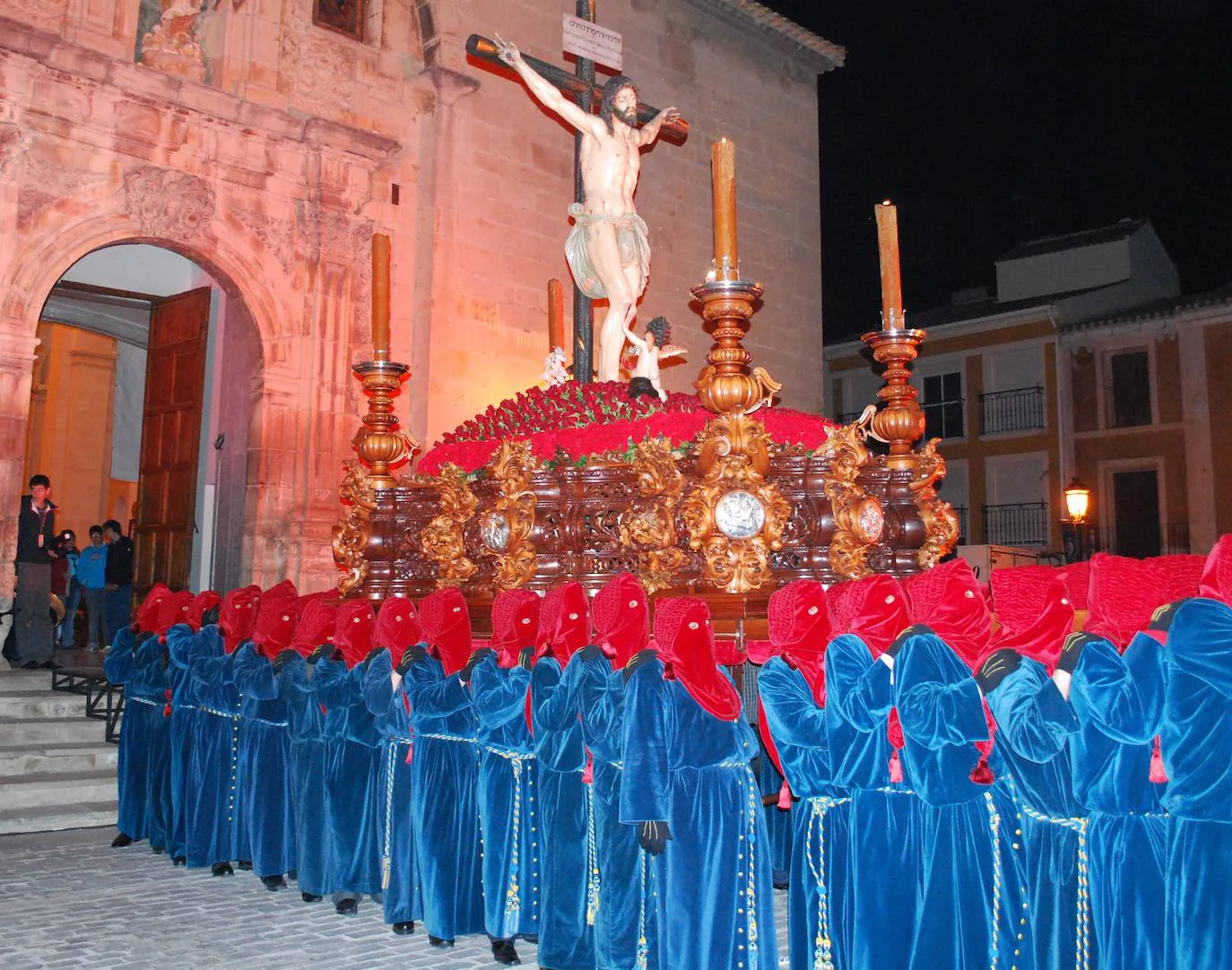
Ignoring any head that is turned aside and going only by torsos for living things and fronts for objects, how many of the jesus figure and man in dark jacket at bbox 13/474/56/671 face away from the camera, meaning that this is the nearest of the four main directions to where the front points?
0

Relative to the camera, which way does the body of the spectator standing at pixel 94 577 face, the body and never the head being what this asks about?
toward the camera

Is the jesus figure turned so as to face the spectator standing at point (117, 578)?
no

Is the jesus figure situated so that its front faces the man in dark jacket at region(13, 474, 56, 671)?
no

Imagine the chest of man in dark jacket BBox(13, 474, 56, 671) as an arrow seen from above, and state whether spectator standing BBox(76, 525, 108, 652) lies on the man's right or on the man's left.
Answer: on the man's left

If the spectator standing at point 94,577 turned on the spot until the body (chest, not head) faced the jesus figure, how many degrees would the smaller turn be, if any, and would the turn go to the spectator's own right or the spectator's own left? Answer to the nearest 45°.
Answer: approximately 45° to the spectator's own left

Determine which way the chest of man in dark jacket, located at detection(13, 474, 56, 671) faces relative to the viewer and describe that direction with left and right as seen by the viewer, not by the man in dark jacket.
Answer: facing the viewer and to the right of the viewer

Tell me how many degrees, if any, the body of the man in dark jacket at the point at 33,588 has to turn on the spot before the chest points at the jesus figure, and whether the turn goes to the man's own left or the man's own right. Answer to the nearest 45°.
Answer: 0° — they already face it
